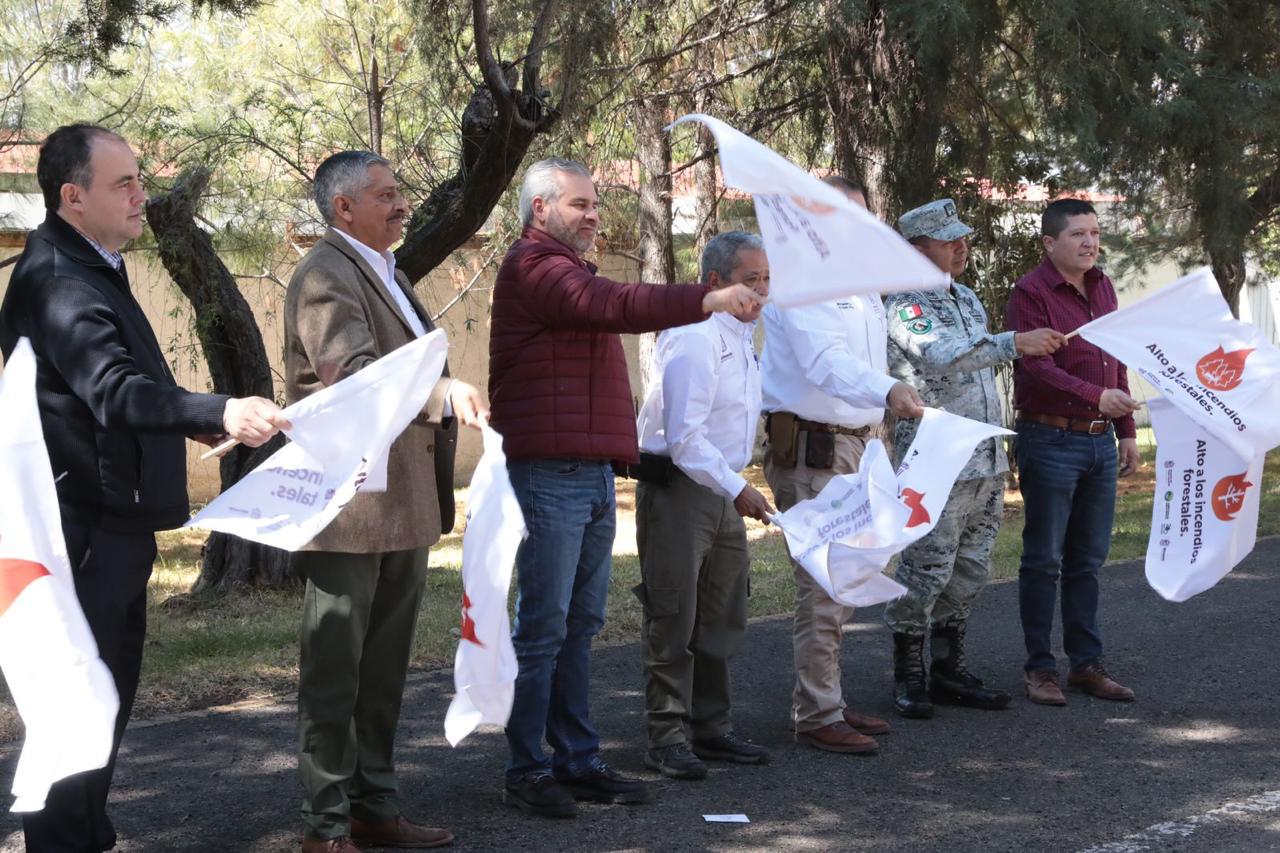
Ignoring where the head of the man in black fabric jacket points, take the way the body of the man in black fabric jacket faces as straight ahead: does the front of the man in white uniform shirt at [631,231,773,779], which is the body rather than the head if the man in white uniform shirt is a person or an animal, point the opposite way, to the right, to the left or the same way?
to the right

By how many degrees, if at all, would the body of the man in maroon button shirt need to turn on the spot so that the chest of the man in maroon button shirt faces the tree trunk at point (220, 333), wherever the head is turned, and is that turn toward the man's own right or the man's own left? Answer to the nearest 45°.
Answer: approximately 135° to the man's own right

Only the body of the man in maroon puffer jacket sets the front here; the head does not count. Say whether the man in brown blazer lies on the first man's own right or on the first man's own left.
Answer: on the first man's own right

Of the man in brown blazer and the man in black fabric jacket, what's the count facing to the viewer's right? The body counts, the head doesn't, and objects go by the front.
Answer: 2

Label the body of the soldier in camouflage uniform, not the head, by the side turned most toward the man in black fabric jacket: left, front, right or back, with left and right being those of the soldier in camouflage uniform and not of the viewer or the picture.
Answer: right

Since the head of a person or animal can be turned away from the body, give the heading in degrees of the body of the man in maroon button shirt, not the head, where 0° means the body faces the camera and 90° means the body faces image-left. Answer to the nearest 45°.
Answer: approximately 315°

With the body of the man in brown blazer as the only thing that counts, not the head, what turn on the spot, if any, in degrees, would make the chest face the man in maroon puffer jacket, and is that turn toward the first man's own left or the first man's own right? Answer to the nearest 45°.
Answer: approximately 45° to the first man's own left

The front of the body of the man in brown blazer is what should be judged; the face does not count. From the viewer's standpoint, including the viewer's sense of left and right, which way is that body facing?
facing to the right of the viewer

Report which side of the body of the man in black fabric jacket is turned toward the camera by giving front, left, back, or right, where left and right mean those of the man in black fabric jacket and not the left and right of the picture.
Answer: right
